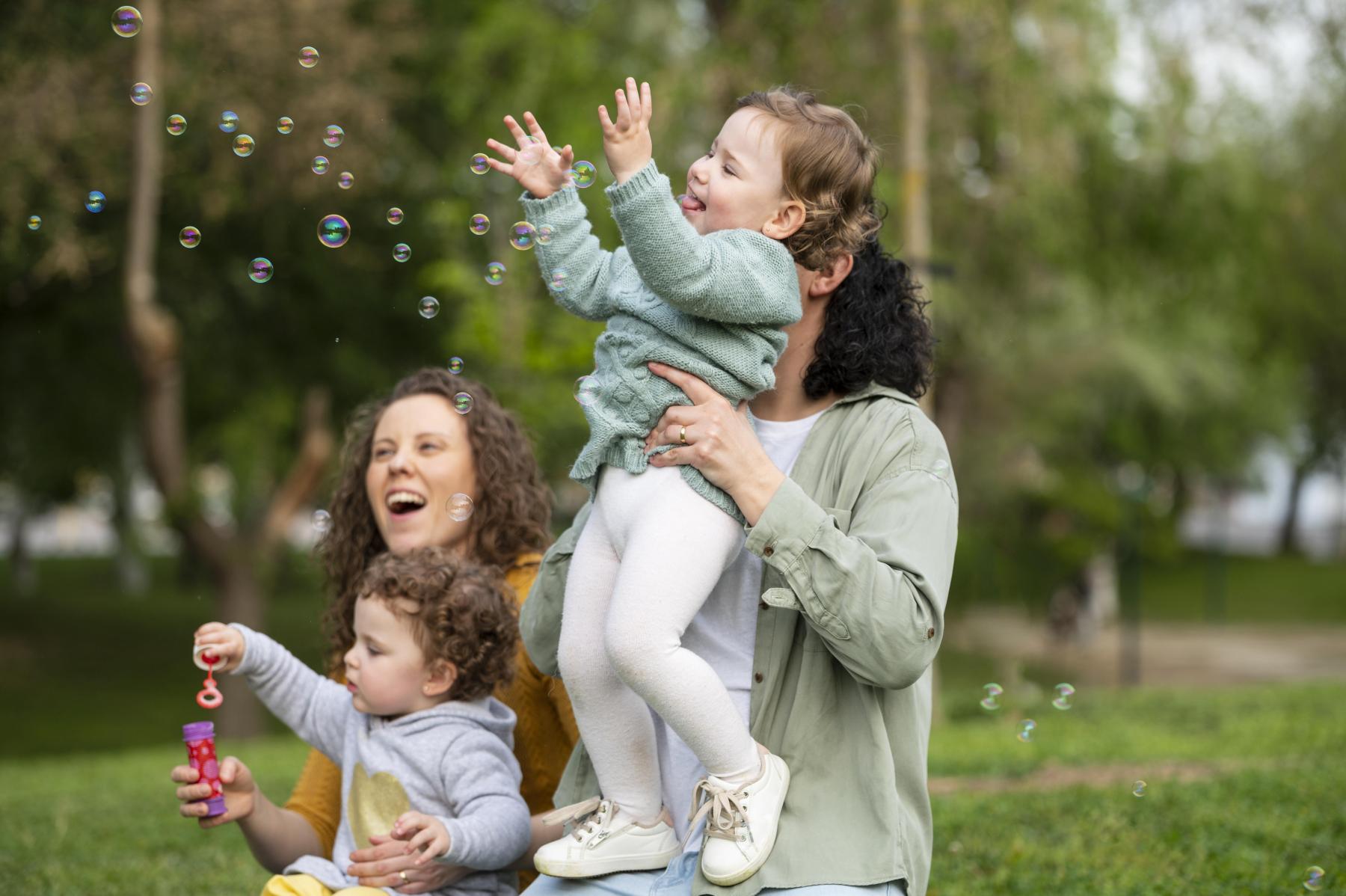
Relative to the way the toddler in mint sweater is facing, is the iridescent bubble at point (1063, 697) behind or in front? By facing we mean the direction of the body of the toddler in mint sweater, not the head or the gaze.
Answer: behind

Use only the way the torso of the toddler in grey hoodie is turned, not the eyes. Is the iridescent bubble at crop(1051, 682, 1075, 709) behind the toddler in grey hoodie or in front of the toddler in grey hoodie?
behind

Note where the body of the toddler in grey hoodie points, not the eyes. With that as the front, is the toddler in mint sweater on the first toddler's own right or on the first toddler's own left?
on the first toddler's own left

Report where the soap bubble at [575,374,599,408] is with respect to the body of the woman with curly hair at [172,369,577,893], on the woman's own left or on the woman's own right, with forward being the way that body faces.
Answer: on the woman's own left

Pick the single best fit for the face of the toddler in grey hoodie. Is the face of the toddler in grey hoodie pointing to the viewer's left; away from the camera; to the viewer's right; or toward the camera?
to the viewer's left

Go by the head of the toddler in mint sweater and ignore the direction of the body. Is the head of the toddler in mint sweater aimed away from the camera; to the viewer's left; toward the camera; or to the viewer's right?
to the viewer's left

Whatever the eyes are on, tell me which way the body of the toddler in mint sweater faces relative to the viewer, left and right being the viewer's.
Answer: facing the viewer and to the left of the viewer
